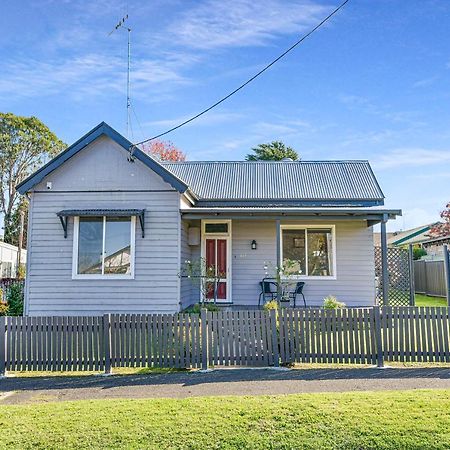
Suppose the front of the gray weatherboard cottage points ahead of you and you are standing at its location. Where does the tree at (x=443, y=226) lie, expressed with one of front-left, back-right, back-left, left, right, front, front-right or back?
back-left

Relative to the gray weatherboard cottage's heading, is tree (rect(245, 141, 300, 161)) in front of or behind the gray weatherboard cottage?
behind

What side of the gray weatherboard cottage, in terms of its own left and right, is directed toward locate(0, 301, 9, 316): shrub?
right

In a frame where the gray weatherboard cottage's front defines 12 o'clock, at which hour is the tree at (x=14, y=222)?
The tree is roughly at 5 o'clock from the gray weatherboard cottage.

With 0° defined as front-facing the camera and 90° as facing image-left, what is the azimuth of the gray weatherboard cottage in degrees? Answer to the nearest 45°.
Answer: approximately 0°

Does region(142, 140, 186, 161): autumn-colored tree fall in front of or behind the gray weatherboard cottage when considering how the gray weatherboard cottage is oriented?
behind

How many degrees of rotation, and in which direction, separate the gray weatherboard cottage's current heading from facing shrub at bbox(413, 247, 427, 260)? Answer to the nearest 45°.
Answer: approximately 135° to its left
